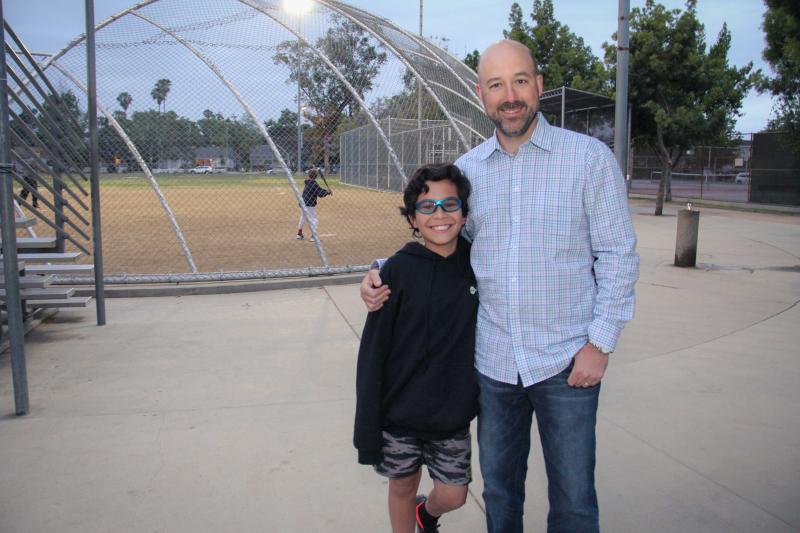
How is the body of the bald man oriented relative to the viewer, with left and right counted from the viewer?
facing the viewer

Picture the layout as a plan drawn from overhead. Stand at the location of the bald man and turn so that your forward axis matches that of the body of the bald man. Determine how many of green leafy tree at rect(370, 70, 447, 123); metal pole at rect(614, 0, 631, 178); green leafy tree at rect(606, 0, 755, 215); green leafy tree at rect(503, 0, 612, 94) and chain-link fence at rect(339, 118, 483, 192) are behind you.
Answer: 5

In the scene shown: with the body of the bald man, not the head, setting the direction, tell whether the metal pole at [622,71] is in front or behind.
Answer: behind

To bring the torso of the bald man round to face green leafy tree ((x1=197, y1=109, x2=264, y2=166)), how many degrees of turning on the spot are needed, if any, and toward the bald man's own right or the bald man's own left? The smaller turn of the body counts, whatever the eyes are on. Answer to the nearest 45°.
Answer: approximately 135° to the bald man's own right

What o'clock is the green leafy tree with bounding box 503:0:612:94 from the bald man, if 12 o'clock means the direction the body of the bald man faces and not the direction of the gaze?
The green leafy tree is roughly at 6 o'clock from the bald man.

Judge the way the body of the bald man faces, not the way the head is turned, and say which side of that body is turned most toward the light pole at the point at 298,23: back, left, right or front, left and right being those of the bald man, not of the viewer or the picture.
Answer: back

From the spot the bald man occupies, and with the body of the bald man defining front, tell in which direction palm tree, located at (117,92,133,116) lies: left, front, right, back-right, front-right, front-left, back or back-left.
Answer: back-right

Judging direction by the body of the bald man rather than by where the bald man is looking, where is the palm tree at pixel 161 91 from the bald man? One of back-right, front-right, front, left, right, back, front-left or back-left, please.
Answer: back-right

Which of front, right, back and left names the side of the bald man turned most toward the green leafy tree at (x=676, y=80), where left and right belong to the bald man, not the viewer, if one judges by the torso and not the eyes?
back

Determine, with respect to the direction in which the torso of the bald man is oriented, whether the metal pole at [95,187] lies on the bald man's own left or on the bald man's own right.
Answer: on the bald man's own right

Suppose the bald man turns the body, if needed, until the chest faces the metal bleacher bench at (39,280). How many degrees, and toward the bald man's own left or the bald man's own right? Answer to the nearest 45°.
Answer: approximately 135° to the bald man's own right

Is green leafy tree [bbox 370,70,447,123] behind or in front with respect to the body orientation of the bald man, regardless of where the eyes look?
behind

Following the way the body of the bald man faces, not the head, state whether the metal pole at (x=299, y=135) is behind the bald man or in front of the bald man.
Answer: behind

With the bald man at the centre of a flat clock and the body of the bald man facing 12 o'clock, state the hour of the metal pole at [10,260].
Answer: The metal pole is roughly at 4 o'clock from the bald man.

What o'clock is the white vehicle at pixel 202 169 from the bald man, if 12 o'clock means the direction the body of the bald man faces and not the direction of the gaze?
The white vehicle is roughly at 5 o'clock from the bald man.
